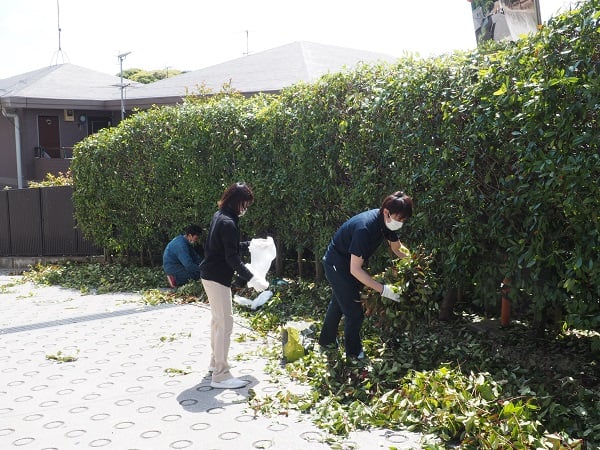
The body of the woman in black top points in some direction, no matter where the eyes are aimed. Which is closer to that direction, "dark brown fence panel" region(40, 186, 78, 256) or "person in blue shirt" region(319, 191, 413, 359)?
the person in blue shirt

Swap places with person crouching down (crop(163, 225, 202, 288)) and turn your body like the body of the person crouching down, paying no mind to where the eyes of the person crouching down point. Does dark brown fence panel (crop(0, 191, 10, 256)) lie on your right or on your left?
on your left

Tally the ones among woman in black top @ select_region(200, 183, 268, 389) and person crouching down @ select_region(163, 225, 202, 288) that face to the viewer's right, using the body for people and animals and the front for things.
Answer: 2

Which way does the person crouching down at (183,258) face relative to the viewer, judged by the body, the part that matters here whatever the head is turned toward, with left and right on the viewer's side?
facing to the right of the viewer

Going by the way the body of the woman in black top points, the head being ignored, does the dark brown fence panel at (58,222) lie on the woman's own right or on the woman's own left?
on the woman's own left

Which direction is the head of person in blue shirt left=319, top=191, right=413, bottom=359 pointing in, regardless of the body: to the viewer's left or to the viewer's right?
to the viewer's right

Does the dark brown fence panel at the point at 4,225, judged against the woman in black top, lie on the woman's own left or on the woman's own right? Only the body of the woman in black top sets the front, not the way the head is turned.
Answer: on the woman's own left

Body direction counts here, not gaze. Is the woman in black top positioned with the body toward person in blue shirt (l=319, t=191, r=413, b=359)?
yes

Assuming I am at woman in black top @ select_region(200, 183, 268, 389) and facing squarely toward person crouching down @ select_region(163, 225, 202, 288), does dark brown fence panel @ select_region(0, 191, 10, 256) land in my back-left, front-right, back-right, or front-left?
front-left

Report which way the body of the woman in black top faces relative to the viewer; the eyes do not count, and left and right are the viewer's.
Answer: facing to the right of the viewer

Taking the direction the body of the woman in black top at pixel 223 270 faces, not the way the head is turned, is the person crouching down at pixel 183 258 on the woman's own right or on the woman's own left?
on the woman's own left
